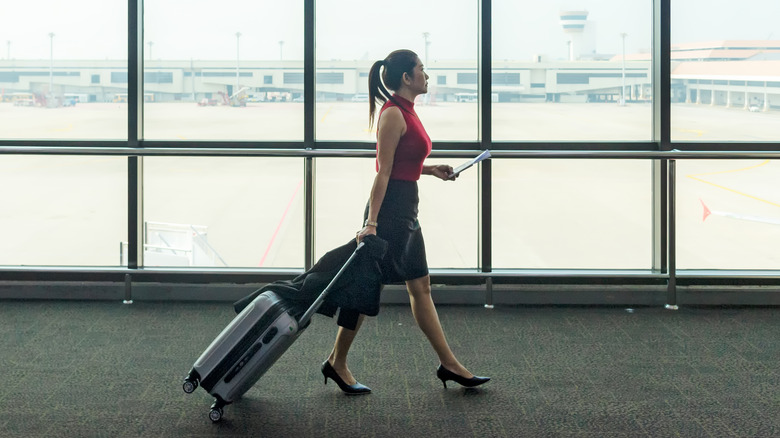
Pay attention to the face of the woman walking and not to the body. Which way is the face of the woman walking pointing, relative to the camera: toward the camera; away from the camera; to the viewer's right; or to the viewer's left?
to the viewer's right

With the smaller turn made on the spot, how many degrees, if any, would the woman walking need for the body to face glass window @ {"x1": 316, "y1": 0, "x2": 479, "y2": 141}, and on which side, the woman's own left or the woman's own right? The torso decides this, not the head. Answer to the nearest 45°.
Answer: approximately 90° to the woman's own left

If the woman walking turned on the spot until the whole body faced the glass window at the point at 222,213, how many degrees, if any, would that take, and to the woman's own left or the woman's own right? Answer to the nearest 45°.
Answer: approximately 90° to the woman's own left

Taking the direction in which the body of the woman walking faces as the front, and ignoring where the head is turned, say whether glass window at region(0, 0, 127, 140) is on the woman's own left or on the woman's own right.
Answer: on the woman's own left

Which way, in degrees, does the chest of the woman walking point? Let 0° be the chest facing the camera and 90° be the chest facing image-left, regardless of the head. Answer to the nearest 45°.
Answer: approximately 270°

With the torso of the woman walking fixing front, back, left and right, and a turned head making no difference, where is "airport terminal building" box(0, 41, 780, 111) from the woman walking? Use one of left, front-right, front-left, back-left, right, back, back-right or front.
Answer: left
